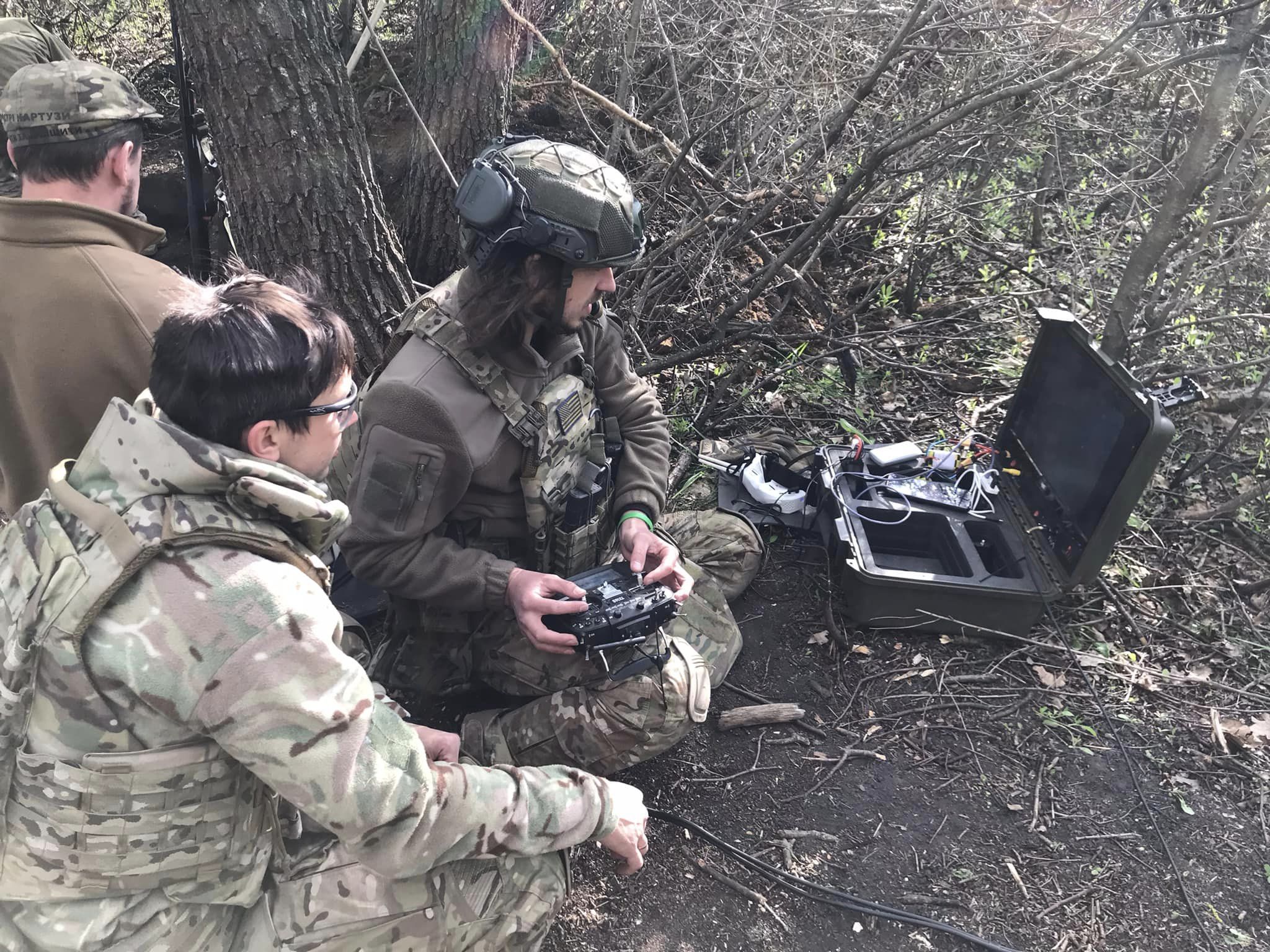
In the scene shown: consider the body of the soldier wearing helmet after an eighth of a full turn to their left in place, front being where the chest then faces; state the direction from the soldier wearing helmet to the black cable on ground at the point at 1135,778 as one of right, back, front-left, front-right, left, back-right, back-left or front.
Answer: front

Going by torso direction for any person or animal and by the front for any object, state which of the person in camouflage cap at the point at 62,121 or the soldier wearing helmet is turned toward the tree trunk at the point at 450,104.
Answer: the person in camouflage cap

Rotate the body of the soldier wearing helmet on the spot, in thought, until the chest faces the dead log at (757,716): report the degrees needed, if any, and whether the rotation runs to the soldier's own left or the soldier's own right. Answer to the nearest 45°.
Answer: approximately 45° to the soldier's own left

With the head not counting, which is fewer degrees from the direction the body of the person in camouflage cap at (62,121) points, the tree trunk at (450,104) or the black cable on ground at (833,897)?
the tree trunk

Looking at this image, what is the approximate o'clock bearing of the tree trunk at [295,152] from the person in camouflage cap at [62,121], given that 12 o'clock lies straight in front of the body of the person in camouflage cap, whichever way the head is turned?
The tree trunk is roughly at 12 o'clock from the person in camouflage cap.

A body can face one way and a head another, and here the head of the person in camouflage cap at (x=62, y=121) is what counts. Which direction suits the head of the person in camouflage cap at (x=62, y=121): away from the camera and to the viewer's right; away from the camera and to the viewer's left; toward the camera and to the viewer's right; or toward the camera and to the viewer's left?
away from the camera and to the viewer's right

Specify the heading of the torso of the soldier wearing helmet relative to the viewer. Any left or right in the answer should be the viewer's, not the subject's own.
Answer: facing the viewer and to the right of the viewer

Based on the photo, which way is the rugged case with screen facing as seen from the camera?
to the viewer's left

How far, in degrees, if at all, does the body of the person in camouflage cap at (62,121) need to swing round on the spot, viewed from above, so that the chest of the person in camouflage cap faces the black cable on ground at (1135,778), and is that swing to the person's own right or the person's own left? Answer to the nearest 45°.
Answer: approximately 90° to the person's own right

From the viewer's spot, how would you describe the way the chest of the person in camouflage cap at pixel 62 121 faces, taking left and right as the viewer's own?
facing away from the viewer and to the right of the viewer

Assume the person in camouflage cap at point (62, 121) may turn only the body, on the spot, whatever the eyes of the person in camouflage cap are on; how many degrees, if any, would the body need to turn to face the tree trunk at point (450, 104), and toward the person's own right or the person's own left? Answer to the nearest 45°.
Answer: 0° — they already face it

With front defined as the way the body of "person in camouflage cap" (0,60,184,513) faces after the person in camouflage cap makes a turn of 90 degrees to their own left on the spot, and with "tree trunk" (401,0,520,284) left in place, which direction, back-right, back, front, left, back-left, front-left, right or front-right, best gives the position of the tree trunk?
right

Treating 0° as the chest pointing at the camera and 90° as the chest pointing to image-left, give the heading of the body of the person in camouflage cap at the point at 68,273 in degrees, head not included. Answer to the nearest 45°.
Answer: approximately 225°

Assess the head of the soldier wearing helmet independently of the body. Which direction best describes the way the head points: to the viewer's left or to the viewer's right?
to the viewer's right

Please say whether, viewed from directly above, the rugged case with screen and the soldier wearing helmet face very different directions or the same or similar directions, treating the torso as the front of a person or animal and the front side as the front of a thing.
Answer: very different directions

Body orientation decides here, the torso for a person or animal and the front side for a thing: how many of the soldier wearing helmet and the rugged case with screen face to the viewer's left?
1

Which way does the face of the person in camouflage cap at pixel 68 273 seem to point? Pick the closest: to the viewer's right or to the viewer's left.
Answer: to the viewer's right
